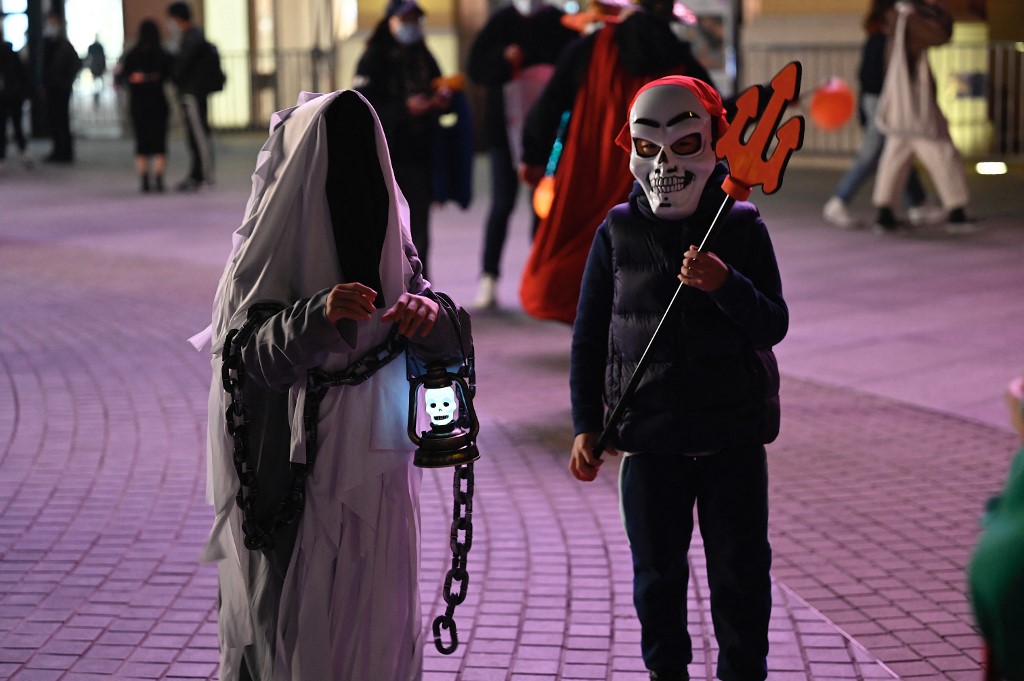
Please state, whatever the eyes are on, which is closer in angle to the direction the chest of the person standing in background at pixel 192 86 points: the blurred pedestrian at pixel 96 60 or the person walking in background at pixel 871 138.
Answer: the blurred pedestrian

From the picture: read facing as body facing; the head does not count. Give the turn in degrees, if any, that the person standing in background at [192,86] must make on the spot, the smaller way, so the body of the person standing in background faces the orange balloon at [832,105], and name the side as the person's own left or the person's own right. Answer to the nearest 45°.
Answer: approximately 135° to the person's own left

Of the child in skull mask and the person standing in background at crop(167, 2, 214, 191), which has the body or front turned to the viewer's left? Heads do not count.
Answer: the person standing in background

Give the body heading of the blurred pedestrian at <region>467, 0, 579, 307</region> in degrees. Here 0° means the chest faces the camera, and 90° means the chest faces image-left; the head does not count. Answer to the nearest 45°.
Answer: approximately 0°

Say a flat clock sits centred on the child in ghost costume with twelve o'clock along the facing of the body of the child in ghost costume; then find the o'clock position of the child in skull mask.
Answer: The child in skull mask is roughly at 10 o'clock from the child in ghost costume.

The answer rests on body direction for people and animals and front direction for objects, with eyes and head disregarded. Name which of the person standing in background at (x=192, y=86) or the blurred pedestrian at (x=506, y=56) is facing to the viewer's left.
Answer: the person standing in background

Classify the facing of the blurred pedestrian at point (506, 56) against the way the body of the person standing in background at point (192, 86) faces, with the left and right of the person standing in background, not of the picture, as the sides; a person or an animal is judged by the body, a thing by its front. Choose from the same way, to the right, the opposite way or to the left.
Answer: to the left

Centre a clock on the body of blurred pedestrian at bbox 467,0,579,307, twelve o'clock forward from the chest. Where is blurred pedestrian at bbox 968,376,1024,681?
blurred pedestrian at bbox 968,376,1024,681 is roughly at 12 o'clock from blurred pedestrian at bbox 467,0,579,307.

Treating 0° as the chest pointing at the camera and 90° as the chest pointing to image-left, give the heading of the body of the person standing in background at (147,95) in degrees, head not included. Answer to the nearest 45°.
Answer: approximately 180°

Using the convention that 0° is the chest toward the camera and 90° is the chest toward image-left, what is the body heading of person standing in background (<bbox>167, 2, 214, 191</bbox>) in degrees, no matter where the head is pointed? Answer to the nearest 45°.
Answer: approximately 90°

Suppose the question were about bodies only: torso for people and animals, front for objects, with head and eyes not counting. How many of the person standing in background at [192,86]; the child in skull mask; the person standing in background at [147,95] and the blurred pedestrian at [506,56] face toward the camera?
2

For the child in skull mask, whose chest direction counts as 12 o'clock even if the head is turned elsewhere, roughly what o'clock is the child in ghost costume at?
The child in ghost costume is roughly at 2 o'clock from the child in skull mask.

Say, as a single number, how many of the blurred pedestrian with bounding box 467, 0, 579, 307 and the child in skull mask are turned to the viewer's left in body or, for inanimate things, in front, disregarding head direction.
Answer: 0

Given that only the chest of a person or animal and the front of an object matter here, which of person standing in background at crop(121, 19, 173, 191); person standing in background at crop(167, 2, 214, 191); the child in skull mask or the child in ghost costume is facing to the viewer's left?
person standing in background at crop(167, 2, 214, 191)

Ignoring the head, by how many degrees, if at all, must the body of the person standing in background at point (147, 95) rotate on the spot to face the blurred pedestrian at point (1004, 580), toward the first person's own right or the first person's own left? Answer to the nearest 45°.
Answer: approximately 180°
